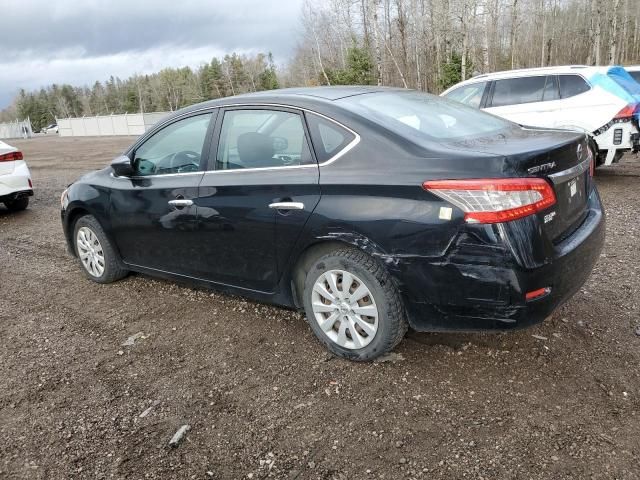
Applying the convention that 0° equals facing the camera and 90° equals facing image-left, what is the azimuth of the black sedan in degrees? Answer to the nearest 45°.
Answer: approximately 135°

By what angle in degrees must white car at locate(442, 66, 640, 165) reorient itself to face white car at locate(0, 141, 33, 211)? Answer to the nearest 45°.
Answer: approximately 45° to its left

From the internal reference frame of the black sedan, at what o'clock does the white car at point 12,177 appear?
The white car is roughly at 12 o'clock from the black sedan.

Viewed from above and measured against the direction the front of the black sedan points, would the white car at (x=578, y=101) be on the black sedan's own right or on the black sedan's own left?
on the black sedan's own right

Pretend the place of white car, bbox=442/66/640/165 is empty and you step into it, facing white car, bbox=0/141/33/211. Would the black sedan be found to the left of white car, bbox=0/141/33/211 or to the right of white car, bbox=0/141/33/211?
left

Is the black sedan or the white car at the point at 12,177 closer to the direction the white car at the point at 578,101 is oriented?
the white car

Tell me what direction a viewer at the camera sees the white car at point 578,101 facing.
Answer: facing away from the viewer and to the left of the viewer

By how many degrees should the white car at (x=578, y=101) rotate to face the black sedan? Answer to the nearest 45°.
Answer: approximately 135° to its left

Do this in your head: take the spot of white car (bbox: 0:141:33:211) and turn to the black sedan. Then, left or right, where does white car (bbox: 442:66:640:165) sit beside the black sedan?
left
